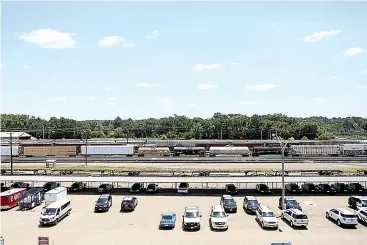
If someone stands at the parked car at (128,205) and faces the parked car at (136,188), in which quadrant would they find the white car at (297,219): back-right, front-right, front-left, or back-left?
back-right

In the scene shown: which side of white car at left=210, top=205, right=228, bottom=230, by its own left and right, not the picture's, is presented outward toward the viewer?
front

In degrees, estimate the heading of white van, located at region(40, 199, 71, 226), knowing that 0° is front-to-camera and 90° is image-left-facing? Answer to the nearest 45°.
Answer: approximately 45°

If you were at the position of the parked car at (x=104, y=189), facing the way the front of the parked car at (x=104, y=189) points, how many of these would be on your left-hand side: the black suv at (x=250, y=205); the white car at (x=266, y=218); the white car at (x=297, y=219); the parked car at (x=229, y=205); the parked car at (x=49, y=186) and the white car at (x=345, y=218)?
5

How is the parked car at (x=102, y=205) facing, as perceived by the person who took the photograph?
facing the viewer and to the left of the viewer

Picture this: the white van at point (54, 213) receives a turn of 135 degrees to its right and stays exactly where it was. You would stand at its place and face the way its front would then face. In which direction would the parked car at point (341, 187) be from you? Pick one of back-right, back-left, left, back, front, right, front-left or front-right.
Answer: right

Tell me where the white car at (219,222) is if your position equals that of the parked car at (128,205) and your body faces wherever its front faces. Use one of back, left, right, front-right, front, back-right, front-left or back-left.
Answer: left
